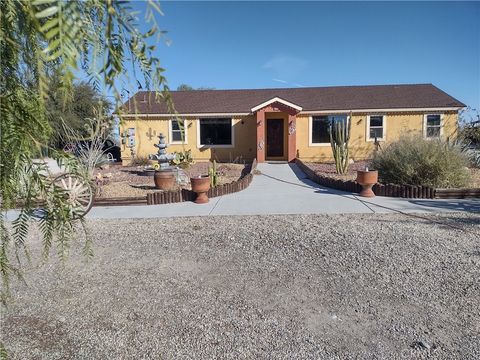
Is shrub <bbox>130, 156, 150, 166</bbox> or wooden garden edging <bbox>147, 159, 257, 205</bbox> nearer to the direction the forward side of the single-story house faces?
the wooden garden edging

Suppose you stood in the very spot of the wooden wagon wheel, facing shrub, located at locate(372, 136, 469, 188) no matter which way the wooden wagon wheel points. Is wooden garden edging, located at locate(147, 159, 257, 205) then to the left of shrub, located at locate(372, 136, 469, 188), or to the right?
left

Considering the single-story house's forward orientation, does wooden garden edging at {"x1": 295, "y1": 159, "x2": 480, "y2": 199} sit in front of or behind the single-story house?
in front

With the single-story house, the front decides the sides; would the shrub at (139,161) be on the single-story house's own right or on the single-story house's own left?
on the single-story house's own right

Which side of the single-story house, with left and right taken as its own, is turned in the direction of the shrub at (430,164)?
front

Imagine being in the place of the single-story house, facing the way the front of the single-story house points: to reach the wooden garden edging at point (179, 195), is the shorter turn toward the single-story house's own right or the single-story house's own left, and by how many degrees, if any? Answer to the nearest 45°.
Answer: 0° — it already faces it

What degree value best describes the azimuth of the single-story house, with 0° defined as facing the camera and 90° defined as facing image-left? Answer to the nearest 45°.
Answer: approximately 0°

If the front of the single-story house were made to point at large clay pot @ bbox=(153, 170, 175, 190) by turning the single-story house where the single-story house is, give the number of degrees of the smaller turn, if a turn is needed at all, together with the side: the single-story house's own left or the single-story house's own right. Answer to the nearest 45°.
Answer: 0° — it already faces it

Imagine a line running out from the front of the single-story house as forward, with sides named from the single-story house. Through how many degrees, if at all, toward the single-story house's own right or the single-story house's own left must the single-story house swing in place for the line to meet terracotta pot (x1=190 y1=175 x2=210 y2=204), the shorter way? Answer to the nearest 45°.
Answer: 0° — it already faces it
